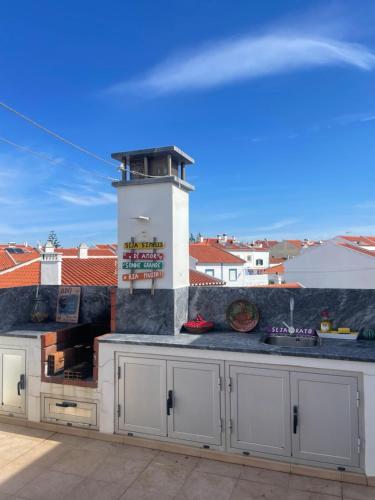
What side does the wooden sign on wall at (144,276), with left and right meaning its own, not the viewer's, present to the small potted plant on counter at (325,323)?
left

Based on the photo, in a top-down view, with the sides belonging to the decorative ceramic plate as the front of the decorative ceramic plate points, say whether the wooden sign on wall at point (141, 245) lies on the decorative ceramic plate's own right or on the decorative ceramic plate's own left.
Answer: on the decorative ceramic plate's own right

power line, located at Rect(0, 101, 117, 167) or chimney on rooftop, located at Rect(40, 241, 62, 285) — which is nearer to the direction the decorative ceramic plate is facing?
the power line

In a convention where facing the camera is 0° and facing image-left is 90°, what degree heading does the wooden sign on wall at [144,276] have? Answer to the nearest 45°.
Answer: approximately 0°

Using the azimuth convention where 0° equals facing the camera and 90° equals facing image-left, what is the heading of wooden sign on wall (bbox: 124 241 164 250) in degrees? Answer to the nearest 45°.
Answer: approximately 0°

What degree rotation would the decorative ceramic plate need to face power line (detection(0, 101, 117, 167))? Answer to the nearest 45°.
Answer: approximately 45° to its right
